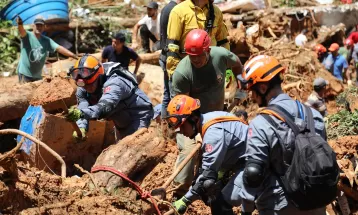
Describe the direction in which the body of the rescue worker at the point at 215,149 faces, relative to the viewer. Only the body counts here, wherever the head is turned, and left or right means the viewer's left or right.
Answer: facing to the left of the viewer

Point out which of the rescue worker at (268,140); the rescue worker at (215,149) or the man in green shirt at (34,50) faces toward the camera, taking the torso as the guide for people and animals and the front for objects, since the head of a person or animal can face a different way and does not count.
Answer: the man in green shirt

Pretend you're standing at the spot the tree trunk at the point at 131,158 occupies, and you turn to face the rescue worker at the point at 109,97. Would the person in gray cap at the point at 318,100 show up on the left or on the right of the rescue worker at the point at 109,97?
right

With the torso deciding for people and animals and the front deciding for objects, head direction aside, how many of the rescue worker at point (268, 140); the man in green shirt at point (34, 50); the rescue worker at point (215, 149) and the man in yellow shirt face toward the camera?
2

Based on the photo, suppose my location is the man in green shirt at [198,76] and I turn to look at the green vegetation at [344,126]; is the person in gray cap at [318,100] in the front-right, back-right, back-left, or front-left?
front-left

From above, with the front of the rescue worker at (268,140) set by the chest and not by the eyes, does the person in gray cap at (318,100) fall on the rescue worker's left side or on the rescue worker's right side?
on the rescue worker's right side

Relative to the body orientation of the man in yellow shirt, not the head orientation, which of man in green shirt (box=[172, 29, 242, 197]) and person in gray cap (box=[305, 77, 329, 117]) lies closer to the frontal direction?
the man in green shirt

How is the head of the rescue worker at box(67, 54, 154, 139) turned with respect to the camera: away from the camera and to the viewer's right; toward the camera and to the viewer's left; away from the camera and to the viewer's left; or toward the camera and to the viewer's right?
toward the camera and to the viewer's left

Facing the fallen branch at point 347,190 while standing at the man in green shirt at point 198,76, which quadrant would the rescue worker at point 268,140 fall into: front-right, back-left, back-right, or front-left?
front-right

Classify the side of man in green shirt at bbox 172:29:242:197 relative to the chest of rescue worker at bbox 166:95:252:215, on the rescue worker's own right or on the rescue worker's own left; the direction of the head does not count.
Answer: on the rescue worker's own right

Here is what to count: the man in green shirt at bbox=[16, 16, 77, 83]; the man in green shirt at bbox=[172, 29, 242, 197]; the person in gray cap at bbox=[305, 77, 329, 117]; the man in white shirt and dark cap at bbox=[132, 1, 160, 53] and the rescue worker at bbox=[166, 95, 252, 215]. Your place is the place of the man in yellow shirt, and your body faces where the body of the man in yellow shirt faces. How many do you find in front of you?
2

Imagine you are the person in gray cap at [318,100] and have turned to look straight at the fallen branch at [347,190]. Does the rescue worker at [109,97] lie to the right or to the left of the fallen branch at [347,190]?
right

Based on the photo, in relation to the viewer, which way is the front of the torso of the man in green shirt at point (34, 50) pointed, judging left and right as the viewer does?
facing the viewer

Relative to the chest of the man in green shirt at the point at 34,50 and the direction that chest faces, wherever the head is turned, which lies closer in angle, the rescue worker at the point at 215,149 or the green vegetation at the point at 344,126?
the rescue worker

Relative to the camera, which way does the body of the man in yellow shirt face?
toward the camera

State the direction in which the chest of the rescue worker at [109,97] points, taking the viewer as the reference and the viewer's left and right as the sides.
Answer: facing the viewer and to the left of the viewer

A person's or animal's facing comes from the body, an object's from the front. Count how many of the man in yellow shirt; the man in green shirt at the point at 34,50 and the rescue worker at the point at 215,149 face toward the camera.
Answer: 2
